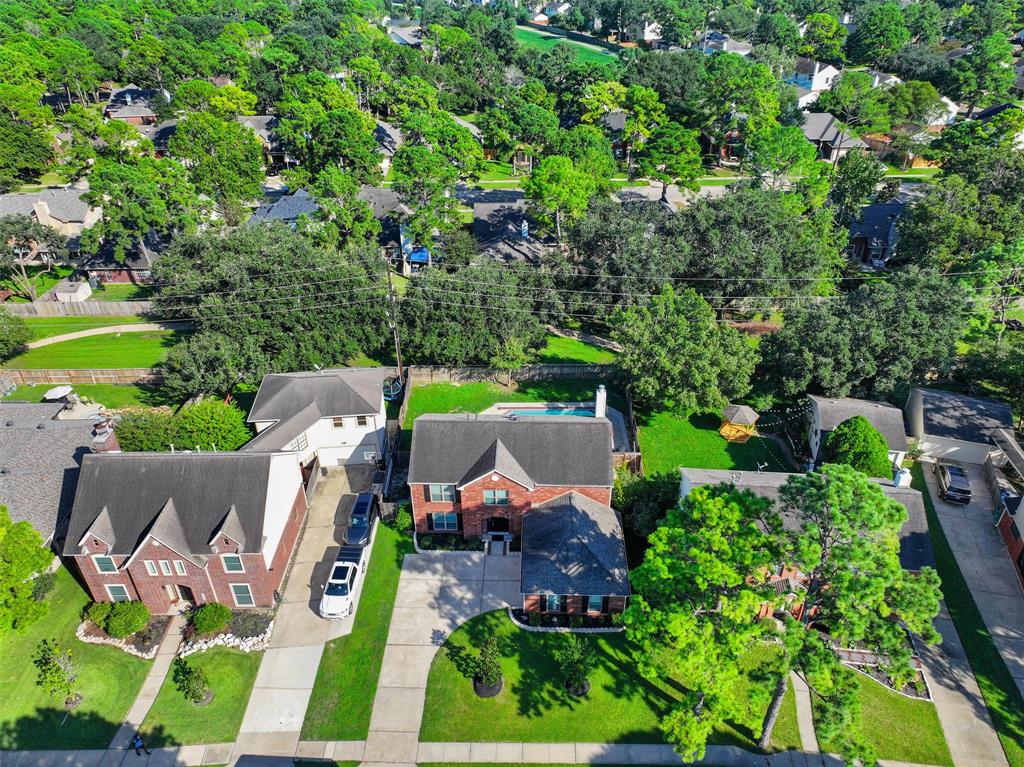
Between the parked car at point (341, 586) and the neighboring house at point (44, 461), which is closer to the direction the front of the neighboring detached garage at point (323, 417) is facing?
the parked car

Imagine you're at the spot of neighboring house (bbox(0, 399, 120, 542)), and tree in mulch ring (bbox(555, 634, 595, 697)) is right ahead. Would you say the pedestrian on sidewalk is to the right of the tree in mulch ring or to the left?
right

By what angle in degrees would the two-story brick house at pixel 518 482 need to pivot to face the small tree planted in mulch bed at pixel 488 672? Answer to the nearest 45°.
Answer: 0° — it already faces it

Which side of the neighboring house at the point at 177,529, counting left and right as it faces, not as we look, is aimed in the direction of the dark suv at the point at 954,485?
left

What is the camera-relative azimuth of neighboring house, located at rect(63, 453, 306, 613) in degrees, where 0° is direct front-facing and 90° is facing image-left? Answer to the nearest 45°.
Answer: approximately 0°
